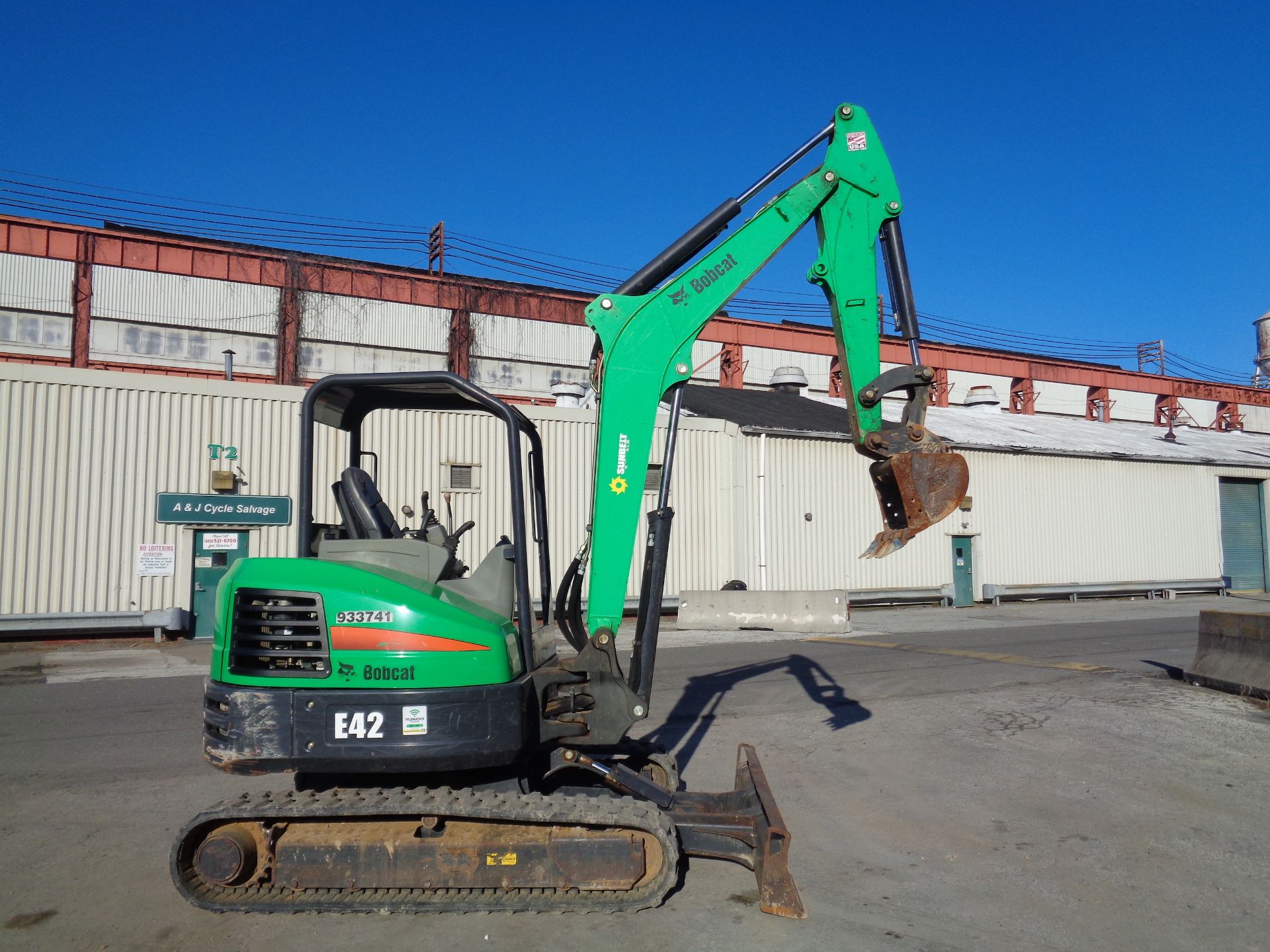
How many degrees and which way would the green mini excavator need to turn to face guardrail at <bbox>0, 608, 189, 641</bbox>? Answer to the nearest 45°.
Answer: approximately 135° to its left

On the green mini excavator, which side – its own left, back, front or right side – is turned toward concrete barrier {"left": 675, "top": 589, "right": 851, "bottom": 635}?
left

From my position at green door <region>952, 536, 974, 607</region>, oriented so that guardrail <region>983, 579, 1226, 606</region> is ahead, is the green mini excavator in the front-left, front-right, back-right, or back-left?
back-right

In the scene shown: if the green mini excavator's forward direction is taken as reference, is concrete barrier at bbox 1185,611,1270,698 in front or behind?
in front

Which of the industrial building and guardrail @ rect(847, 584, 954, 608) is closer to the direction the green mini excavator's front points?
the guardrail

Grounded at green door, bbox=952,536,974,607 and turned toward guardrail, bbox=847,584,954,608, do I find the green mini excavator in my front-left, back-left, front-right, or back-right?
front-left

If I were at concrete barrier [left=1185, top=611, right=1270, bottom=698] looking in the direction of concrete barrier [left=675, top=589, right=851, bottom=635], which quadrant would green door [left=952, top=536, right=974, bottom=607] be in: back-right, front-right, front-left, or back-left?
front-right

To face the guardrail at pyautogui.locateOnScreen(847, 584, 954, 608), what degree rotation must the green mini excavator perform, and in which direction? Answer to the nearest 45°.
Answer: approximately 45° to its left

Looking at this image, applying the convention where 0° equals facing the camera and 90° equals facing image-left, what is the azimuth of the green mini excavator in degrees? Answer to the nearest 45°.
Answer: approximately 270°

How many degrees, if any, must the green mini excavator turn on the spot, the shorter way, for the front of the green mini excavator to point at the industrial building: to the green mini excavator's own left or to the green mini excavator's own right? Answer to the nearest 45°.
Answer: approximately 90° to the green mini excavator's own left

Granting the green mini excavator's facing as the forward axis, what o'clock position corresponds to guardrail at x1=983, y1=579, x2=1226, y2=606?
The guardrail is roughly at 10 o'clock from the green mini excavator.

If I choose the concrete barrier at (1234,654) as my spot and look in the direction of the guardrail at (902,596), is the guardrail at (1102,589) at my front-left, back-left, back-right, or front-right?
front-right
